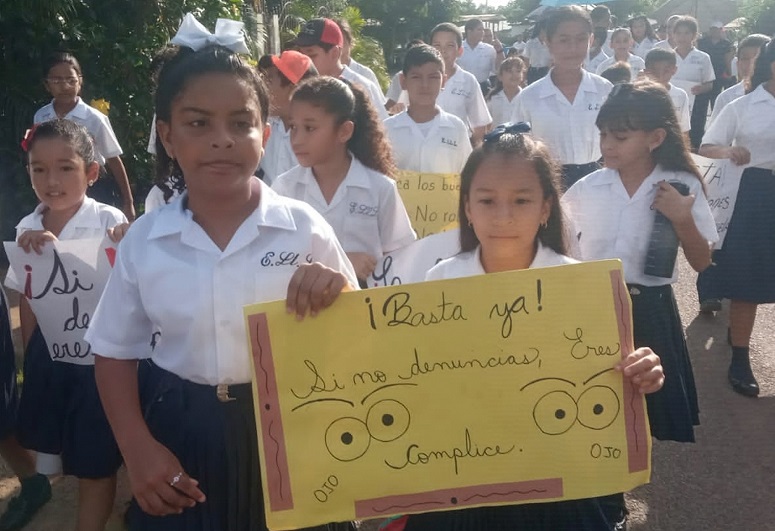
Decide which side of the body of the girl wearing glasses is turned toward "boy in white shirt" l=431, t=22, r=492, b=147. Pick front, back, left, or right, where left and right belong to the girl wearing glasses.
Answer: left

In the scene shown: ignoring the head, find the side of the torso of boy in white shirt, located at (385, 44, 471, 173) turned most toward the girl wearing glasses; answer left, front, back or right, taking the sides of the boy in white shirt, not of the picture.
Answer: right

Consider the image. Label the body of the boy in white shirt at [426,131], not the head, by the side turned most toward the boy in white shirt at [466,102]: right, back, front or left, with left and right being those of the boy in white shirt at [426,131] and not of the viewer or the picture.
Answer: back

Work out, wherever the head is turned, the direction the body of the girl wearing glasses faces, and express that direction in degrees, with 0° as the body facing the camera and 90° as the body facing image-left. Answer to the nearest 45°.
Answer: approximately 0°

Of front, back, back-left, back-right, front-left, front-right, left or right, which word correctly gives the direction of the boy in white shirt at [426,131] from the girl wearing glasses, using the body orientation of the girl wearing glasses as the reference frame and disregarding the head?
front-left

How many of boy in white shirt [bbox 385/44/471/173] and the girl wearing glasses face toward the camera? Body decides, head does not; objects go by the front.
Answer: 2

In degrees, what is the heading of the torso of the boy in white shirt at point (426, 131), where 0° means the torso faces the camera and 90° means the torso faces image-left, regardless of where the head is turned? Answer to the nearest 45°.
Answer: approximately 0°
